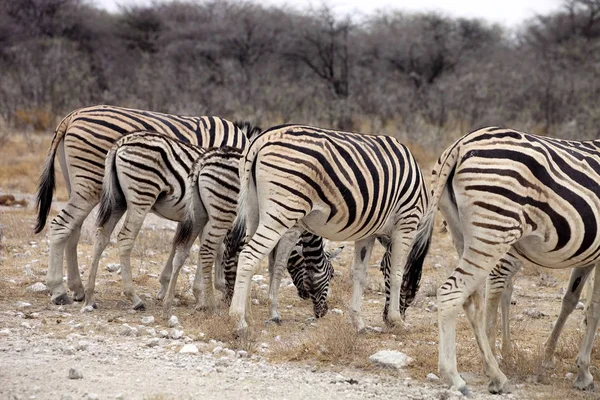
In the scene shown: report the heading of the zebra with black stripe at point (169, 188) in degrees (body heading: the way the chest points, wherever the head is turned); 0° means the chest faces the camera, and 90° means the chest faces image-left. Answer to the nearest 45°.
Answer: approximately 270°

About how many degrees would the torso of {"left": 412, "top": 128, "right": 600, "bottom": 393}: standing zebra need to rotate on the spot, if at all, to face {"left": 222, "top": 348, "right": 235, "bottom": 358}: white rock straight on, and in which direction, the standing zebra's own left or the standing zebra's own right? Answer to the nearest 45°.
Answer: approximately 180°

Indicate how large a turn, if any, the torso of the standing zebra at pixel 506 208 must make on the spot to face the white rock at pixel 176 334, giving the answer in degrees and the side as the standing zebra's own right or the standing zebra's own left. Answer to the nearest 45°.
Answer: approximately 180°

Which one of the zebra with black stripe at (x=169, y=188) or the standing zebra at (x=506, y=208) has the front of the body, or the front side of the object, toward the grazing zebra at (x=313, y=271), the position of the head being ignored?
the zebra with black stripe

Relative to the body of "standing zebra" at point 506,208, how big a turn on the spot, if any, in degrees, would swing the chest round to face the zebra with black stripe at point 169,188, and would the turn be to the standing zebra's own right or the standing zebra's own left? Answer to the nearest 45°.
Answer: approximately 135° to the standing zebra's own left

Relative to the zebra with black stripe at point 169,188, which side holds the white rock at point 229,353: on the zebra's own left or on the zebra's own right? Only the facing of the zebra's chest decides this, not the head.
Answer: on the zebra's own right

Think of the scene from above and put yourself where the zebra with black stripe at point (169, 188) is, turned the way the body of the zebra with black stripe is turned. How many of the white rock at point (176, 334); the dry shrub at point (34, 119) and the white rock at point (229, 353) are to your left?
1

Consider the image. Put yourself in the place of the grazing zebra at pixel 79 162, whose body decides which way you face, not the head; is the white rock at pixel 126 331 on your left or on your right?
on your right

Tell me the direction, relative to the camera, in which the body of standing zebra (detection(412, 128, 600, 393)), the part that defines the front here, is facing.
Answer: to the viewer's right

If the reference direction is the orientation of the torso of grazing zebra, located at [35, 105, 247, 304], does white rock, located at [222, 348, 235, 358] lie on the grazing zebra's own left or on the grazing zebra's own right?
on the grazing zebra's own right

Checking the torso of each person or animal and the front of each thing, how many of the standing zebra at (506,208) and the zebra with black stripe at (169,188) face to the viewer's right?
2

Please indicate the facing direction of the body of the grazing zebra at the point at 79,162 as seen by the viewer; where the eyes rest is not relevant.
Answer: to the viewer's right

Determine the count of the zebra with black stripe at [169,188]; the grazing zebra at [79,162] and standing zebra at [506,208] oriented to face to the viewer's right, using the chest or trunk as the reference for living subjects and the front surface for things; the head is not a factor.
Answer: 3
